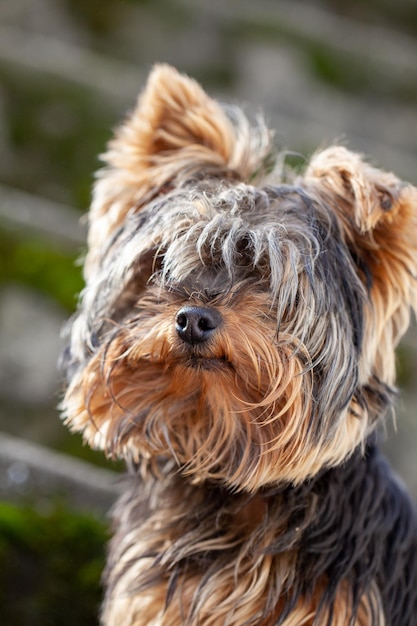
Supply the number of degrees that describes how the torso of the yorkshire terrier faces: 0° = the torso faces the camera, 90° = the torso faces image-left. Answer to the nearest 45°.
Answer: approximately 45°
